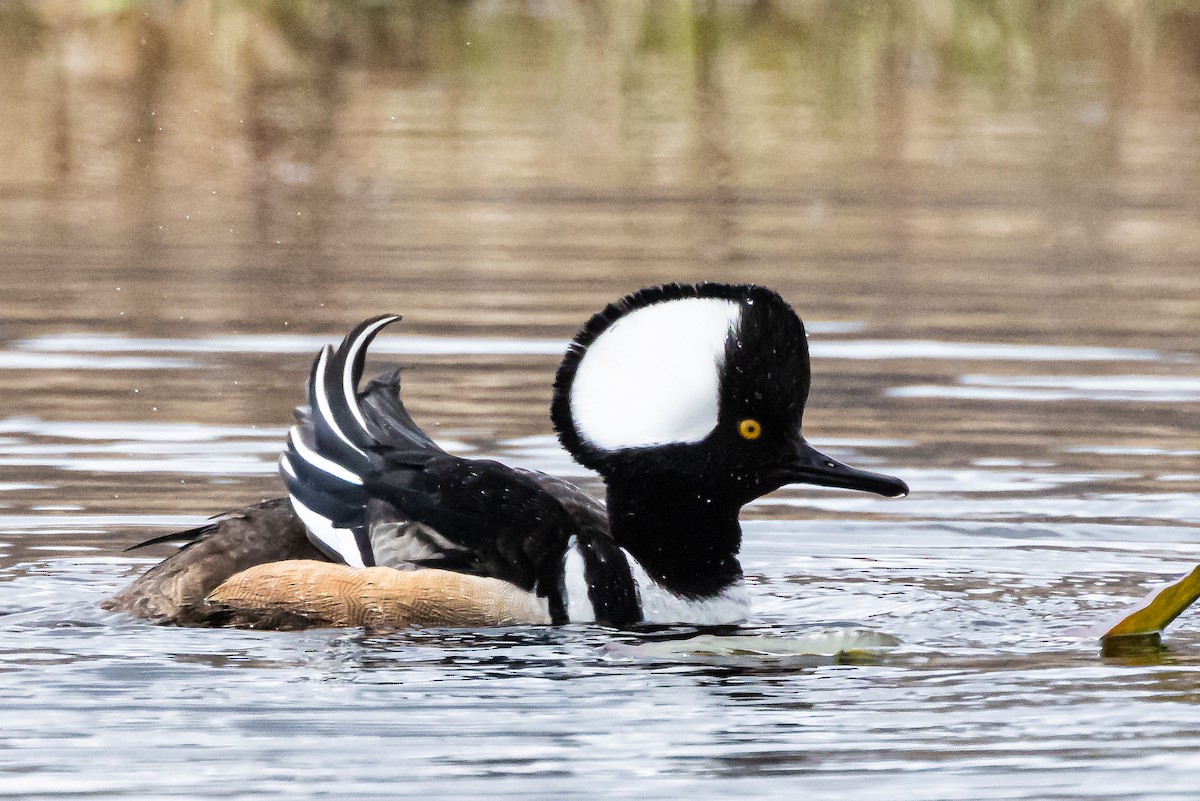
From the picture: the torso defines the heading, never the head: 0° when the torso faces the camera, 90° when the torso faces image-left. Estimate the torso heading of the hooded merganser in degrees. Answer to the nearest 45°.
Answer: approximately 270°
